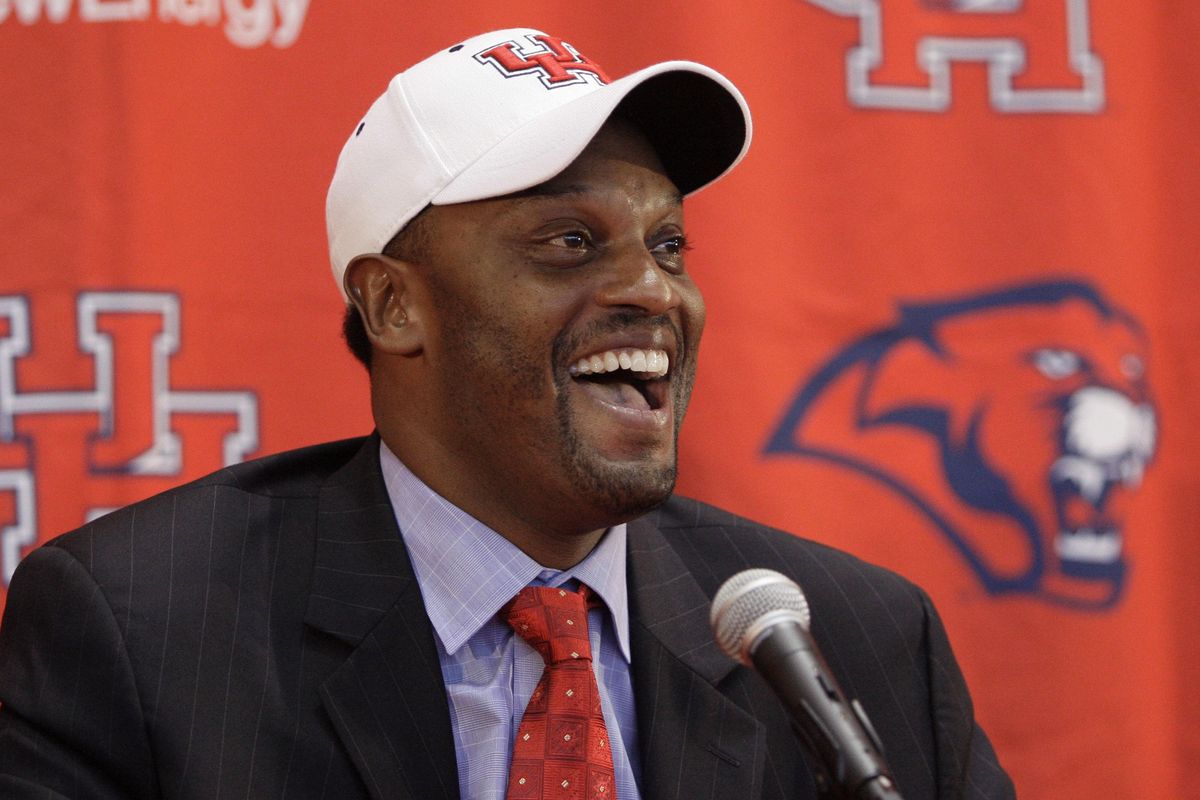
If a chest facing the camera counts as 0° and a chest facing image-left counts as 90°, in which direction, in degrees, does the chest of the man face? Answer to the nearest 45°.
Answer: approximately 315°

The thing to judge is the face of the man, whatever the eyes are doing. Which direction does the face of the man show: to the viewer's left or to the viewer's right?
to the viewer's right
